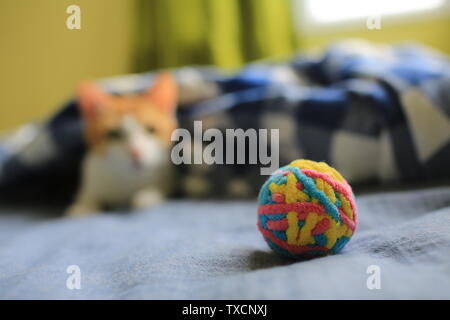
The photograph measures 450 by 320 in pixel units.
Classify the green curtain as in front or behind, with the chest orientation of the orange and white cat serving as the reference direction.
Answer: behind

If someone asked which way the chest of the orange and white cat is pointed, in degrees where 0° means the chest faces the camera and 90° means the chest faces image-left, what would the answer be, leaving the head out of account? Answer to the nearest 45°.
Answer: approximately 0°

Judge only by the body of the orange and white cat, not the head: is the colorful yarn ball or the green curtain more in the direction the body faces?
the colorful yarn ball

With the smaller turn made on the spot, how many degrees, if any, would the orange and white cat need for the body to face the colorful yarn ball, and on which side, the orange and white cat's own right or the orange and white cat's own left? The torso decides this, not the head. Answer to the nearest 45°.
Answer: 0° — it already faces it
